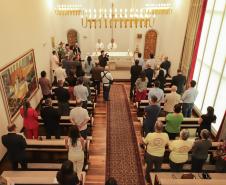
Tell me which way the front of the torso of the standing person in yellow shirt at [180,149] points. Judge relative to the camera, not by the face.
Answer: away from the camera

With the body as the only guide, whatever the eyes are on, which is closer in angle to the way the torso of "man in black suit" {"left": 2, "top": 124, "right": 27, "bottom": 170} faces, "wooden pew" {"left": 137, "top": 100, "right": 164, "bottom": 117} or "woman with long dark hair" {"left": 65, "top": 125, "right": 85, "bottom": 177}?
the wooden pew

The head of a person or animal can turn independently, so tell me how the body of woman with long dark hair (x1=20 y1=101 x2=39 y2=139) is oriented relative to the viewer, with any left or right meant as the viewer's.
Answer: facing away from the viewer

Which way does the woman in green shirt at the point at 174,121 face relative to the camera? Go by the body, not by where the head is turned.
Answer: away from the camera

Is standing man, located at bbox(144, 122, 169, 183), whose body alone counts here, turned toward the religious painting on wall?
no

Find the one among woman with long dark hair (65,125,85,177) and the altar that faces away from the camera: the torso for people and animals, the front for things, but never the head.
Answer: the woman with long dark hair

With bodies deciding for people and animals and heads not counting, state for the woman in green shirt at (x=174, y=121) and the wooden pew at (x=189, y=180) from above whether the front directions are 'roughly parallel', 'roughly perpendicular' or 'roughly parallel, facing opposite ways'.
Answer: roughly parallel

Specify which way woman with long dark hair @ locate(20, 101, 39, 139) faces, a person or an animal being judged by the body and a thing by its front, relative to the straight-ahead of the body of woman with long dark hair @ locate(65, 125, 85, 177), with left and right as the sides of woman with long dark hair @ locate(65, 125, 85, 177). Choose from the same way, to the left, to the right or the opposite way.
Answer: the same way

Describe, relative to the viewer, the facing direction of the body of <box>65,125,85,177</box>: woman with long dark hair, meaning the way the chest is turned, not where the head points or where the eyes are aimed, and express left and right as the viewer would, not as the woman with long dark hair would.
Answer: facing away from the viewer

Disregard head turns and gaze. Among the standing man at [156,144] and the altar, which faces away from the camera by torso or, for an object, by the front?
the standing man

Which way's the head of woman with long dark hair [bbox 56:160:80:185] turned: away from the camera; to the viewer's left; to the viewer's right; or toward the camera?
away from the camera

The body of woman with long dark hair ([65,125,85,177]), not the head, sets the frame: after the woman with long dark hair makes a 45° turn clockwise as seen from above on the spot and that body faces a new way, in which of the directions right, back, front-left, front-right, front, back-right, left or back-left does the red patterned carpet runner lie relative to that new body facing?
front

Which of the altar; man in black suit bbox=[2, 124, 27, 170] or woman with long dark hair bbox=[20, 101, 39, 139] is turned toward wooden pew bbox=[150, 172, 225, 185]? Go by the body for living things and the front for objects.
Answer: the altar

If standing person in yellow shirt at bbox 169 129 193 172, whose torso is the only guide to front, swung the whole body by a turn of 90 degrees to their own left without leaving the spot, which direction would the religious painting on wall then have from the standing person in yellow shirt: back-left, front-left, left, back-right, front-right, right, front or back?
front

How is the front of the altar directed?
toward the camera

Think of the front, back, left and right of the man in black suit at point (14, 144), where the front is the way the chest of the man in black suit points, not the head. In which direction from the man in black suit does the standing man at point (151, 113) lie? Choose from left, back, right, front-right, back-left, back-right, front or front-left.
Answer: right

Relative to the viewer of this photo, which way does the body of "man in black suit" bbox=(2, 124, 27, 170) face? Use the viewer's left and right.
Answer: facing away from the viewer

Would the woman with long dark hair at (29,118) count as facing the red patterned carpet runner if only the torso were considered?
no

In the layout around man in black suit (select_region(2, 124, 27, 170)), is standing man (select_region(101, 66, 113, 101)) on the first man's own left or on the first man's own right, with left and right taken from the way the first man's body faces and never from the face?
on the first man's own right

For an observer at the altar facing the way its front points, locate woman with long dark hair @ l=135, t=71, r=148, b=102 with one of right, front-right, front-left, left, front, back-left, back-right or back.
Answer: front

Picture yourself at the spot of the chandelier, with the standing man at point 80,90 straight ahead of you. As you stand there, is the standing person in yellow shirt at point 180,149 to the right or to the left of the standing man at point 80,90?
left

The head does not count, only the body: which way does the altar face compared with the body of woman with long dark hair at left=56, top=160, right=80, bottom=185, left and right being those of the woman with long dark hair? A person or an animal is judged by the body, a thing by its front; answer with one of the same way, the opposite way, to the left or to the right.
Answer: the opposite way

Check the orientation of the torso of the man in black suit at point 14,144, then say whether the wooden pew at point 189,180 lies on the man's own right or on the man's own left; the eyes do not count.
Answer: on the man's own right

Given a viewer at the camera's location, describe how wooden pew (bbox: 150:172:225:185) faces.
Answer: facing away from the viewer
